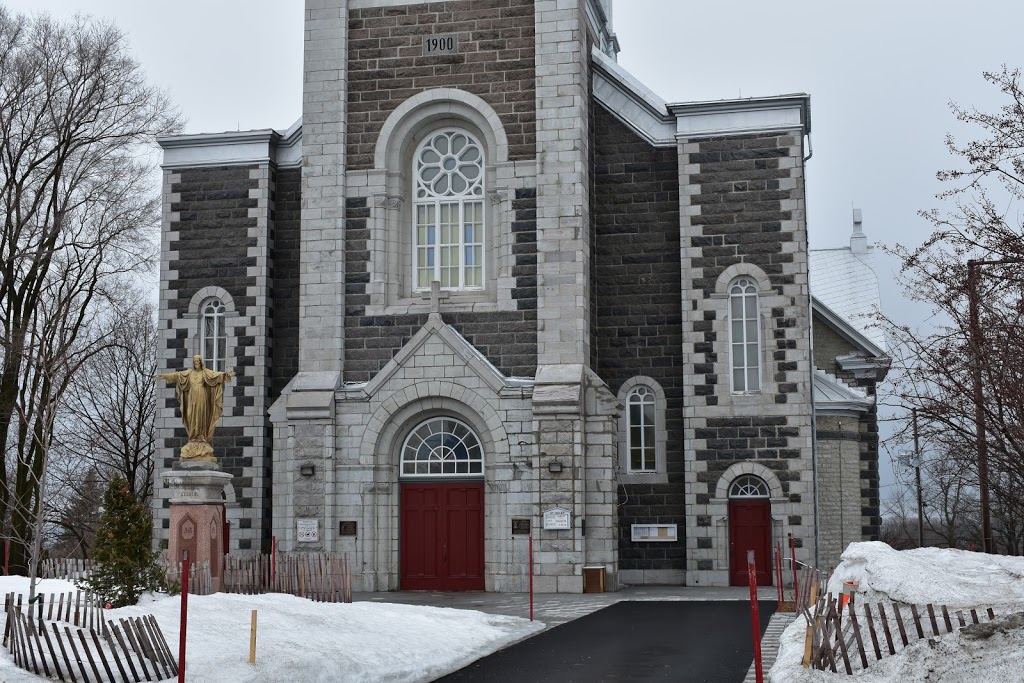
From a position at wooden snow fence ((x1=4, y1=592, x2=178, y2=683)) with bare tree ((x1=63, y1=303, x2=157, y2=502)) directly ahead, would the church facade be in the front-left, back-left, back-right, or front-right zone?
front-right

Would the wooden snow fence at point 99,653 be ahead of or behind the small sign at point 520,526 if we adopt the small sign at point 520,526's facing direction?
ahead

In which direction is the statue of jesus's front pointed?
toward the camera

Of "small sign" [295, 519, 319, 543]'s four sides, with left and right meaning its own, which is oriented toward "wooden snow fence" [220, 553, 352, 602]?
front

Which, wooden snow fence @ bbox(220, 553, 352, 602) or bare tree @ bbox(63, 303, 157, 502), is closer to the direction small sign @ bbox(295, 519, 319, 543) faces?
the wooden snow fence

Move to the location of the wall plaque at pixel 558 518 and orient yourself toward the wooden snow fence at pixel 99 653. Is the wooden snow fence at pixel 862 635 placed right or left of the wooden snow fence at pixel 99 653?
left

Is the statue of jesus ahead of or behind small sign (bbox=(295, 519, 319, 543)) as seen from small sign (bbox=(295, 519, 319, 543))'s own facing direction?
ahead

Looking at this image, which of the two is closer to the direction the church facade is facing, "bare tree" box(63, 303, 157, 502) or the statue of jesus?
the statue of jesus

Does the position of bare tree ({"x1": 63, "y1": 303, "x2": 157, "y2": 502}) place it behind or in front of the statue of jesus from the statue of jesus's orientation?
behind

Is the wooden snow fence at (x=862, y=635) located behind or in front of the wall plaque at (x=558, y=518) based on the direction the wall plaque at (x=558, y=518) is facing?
in front

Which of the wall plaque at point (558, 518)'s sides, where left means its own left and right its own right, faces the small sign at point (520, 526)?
right

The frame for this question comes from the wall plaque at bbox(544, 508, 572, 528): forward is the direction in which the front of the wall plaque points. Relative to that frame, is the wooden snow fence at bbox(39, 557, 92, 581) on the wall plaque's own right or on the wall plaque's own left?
on the wall plaque's own right

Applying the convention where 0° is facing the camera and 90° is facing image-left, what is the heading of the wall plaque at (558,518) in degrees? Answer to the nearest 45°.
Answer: approximately 0°

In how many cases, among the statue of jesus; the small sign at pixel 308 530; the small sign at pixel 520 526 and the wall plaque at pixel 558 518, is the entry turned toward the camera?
4

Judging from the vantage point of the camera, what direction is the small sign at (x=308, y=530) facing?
facing the viewer
